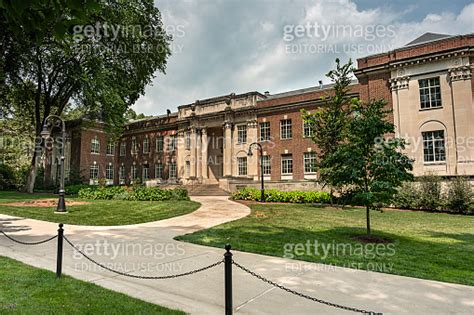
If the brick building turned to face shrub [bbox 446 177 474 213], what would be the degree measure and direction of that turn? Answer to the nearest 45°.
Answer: approximately 90° to its left

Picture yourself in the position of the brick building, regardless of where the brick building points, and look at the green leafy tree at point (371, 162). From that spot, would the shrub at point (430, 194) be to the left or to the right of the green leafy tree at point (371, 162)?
left

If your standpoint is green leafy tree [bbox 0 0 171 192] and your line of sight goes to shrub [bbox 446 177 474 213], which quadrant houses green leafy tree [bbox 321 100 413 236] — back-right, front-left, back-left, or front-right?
front-right

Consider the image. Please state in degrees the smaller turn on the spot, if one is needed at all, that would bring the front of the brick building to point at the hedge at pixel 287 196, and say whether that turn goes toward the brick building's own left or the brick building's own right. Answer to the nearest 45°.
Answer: approximately 45° to the brick building's own left

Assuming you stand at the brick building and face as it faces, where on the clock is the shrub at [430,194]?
The shrub is roughly at 9 o'clock from the brick building.

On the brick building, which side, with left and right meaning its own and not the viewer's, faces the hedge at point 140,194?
front

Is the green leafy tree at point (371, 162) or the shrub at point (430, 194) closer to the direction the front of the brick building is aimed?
the green leafy tree

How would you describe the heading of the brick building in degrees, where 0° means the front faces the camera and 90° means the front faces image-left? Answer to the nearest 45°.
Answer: approximately 45°

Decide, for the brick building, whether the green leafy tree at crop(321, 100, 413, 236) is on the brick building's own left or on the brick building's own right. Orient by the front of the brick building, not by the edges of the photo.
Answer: on the brick building's own left

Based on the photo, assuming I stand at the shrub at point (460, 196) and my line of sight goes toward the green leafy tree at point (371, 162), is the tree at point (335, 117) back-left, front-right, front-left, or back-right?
front-right

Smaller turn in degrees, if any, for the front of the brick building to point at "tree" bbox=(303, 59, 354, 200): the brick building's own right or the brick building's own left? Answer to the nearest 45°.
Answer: approximately 45° to the brick building's own left
